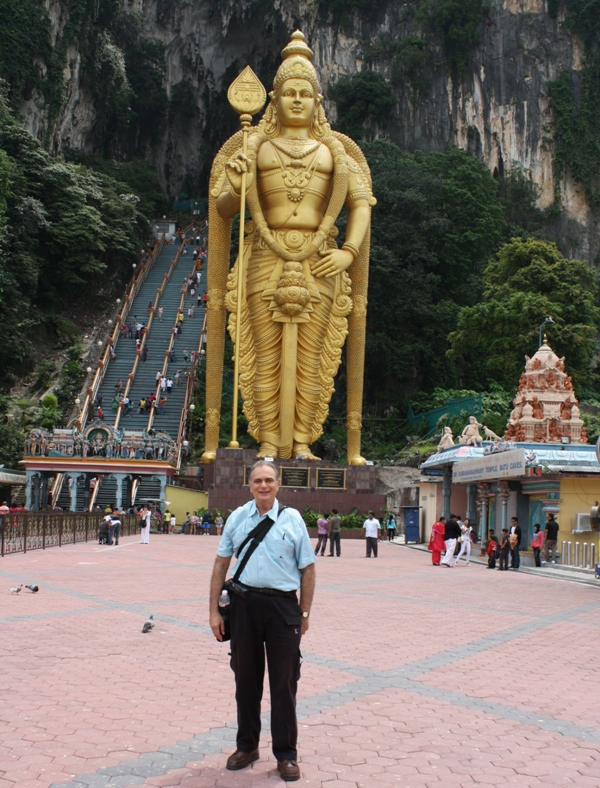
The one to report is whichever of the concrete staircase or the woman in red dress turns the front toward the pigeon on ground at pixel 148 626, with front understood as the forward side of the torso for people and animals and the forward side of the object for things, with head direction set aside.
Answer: the concrete staircase

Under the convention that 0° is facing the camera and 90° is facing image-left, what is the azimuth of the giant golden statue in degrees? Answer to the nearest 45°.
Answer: approximately 0°

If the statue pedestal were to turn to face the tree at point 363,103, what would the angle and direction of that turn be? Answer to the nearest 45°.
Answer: approximately 180°

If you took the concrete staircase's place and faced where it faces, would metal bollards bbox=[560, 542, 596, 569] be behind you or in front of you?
in front

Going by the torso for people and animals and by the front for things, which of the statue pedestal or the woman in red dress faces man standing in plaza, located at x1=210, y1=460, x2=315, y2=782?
the statue pedestal

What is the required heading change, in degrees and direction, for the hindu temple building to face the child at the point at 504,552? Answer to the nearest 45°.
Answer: approximately 45° to its left
